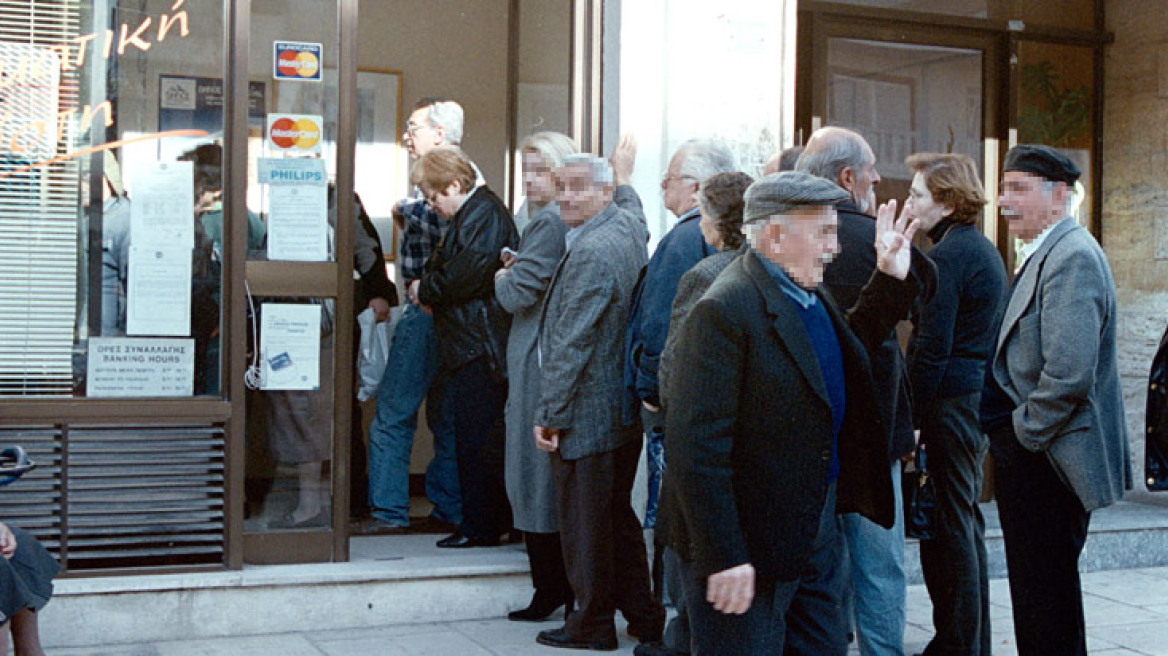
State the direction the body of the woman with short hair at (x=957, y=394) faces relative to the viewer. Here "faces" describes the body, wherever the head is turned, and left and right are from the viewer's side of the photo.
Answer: facing to the left of the viewer

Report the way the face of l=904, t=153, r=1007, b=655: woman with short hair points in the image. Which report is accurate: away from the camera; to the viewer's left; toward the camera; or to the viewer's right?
to the viewer's left

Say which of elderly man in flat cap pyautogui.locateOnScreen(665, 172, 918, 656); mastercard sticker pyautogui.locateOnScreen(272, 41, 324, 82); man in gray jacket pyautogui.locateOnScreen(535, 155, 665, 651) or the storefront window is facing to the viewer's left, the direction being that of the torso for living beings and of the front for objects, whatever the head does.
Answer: the man in gray jacket

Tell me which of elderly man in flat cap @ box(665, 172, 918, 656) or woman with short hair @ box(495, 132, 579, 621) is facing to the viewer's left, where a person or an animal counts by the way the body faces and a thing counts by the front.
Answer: the woman with short hair

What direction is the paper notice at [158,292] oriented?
toward the camera

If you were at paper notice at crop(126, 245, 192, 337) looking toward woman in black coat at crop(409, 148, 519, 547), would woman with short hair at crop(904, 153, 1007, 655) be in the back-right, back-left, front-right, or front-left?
front-right

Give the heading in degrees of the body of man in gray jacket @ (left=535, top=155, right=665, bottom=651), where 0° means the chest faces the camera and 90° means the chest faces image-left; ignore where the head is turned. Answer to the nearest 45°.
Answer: approximately 90°

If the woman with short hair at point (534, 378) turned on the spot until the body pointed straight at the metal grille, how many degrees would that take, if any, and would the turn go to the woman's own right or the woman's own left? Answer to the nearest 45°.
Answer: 0° — they already face it

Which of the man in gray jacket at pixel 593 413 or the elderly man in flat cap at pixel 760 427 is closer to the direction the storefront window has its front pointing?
the elderly man in flat cap

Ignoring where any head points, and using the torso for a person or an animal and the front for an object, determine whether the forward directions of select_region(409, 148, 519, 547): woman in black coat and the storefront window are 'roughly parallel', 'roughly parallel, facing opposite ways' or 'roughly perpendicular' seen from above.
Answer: roughly perpendicular

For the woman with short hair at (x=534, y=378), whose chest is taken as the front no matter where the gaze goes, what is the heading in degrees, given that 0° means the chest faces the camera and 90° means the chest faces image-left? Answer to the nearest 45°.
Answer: approximately 90°
